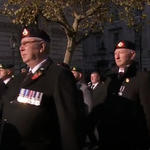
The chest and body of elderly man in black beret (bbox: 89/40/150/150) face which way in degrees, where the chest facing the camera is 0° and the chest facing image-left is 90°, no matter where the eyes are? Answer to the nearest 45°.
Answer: approximately 45°

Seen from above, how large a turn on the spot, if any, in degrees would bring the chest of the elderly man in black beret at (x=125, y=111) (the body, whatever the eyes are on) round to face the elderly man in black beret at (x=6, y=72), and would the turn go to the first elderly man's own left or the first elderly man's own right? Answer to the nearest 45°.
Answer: approximately 90° to the first elderly man's own right

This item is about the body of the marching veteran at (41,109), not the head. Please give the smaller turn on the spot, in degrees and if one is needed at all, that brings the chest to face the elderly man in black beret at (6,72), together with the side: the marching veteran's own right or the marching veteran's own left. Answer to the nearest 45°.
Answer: approximately 135° to the marching veteran's own right

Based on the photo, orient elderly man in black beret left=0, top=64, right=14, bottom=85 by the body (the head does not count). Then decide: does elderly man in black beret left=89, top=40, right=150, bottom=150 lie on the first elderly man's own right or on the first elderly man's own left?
on the first elderly man's own left

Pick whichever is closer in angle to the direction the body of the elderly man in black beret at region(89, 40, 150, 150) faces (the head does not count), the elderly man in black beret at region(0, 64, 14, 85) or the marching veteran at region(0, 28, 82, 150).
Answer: the marching veteran
